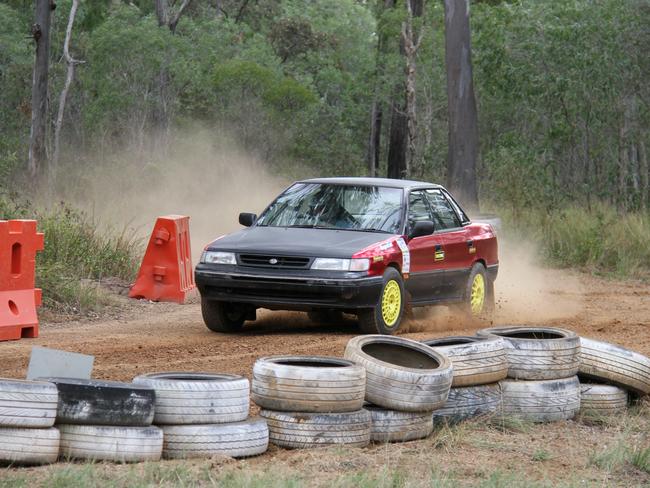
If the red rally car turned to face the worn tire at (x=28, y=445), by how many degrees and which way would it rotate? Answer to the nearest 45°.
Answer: approximately 45° to its left

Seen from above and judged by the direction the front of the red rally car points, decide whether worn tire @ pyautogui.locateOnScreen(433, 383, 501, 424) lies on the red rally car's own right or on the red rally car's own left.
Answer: on the red rally car's own left

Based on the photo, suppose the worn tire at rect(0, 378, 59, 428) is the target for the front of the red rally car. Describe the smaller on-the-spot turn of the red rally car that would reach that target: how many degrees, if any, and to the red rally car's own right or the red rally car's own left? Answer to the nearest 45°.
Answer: approximately 45° to the red rally car's own left

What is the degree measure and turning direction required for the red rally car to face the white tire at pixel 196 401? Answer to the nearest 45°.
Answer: approximately 45° to its left

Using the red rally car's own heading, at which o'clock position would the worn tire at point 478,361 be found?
The worn tire is roughly at 10 o'clock from the red rally car.

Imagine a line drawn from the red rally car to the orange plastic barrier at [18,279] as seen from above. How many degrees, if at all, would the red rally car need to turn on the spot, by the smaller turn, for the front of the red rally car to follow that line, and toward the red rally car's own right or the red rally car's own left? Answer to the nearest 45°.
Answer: approximately 45° to the red rally car's own right

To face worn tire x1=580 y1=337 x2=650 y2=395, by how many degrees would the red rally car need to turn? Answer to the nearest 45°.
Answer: approximately 90° to its left

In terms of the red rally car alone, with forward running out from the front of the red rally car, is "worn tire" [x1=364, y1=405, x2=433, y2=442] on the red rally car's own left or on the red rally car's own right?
on the red rally car's own left

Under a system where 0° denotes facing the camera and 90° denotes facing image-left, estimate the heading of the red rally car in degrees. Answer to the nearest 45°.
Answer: approximately 45°

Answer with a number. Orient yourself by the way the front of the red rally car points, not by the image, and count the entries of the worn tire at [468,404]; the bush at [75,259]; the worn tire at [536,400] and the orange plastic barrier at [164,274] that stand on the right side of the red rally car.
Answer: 2
